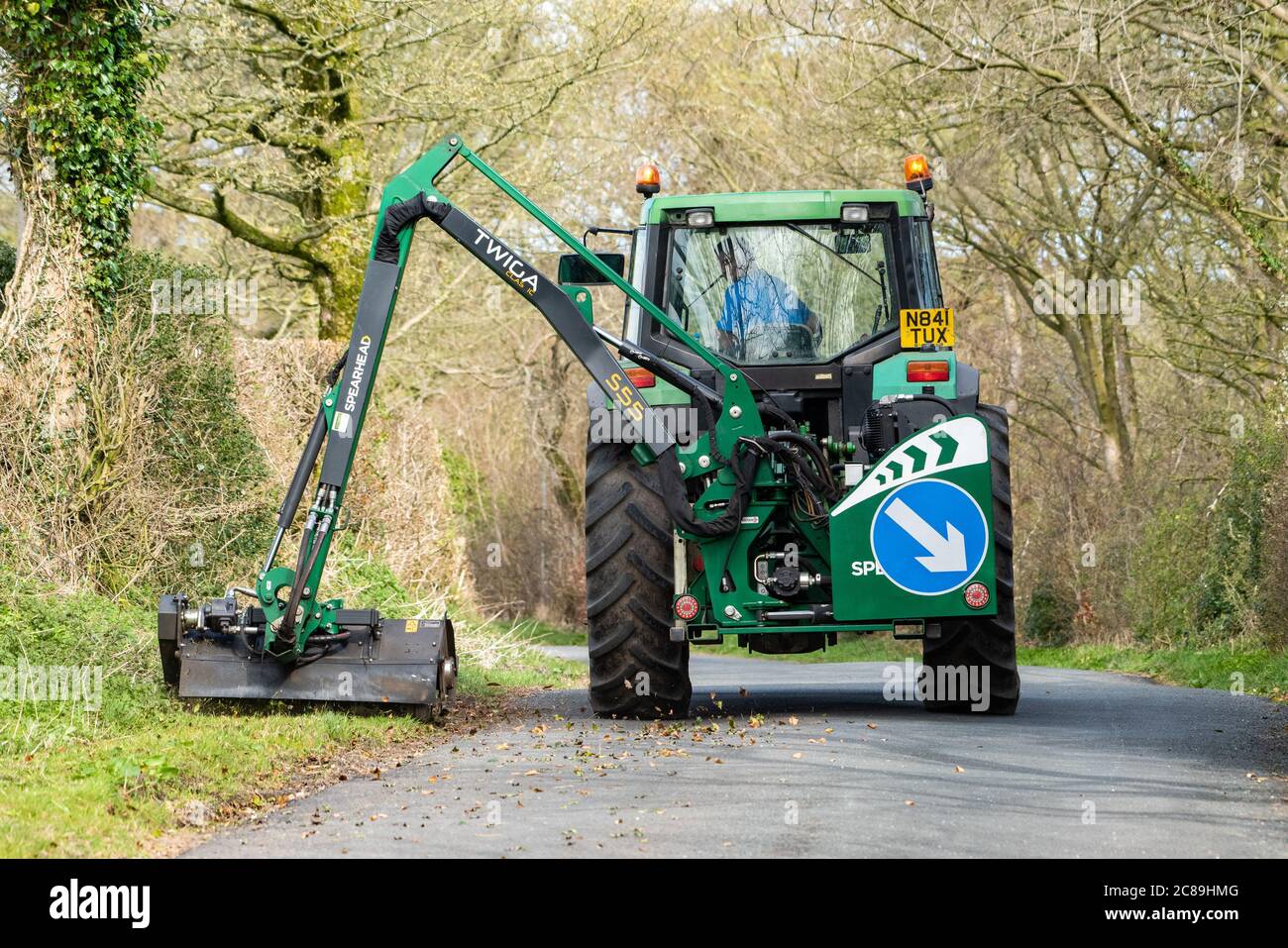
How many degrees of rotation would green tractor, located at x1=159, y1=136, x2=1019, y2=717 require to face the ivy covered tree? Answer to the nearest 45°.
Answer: approximately 45° to its left

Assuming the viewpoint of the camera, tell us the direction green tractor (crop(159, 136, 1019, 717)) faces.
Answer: facing away from the viewer
